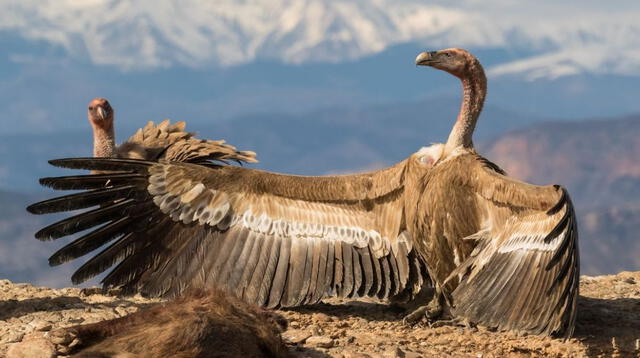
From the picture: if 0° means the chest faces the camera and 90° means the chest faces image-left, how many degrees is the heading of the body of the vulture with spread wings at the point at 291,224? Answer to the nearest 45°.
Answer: approximately 45°

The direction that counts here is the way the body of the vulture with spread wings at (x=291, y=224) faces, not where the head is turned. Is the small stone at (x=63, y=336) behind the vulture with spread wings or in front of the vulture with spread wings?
in front
